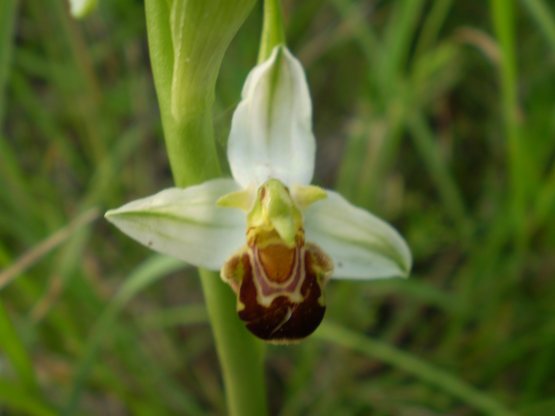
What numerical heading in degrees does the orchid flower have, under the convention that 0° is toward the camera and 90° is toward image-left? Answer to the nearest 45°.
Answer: approximately 0°
